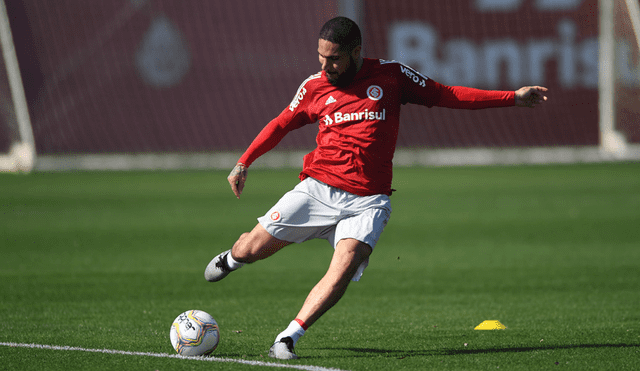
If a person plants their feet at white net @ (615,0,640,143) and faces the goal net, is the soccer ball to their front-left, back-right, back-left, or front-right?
front-left

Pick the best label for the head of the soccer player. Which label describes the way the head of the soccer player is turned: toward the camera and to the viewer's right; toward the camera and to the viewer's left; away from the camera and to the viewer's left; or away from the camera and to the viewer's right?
toward the camera and to the viewer's left

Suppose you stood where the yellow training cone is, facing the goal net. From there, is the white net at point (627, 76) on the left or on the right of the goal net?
right

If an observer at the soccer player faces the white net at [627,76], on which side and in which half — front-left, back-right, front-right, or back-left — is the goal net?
front-left
